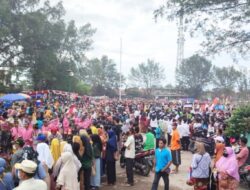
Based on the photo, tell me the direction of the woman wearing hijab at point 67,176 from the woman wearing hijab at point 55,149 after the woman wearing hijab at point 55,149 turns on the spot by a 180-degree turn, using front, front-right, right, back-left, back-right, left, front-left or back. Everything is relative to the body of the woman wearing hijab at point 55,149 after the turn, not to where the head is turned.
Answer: front

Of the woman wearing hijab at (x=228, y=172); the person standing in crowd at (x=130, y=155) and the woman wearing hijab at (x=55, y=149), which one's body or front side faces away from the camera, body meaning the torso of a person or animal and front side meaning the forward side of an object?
the woman wearing hijab at (x=55, y=149)

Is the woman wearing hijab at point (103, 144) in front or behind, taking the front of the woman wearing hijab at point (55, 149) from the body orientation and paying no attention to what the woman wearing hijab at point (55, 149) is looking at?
in front

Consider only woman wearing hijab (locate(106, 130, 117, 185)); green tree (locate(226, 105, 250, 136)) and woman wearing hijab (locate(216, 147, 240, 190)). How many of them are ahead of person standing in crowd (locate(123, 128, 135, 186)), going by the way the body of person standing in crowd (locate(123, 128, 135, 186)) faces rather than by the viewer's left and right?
1

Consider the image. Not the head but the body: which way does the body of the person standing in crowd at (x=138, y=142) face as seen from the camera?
away from the camera

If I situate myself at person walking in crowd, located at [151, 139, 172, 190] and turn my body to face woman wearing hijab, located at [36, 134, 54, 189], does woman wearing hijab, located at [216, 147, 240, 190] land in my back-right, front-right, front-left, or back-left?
back-left

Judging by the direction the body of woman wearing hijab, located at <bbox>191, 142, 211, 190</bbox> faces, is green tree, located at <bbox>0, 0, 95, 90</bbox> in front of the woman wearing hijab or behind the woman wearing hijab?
in front

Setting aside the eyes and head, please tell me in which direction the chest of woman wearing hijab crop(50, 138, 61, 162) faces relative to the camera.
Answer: away from the camera
